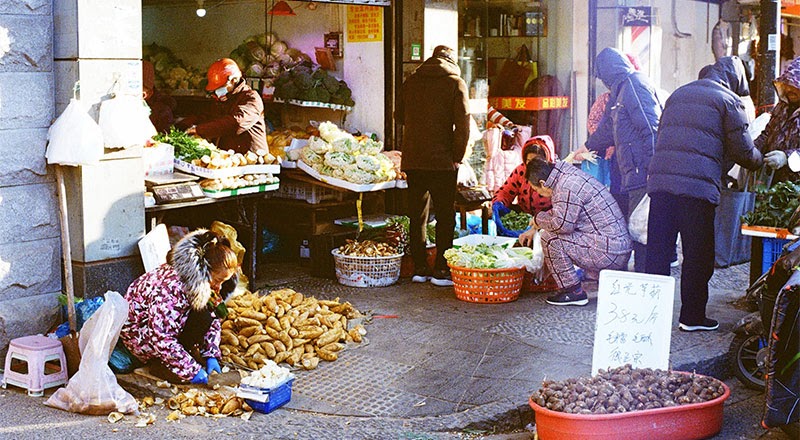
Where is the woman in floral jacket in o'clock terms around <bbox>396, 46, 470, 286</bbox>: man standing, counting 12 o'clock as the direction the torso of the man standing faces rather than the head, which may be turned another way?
The woman in floral jacket is roughly at 7 o'clock from the man standing.

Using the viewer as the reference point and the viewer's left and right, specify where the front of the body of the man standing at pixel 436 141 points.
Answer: facing away from the viewer

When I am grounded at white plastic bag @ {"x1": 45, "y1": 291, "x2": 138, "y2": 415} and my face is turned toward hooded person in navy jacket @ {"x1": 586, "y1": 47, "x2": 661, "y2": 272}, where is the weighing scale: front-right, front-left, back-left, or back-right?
front-left

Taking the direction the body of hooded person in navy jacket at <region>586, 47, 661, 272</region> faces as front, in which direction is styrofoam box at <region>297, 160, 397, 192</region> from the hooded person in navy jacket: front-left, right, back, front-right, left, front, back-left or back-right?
front

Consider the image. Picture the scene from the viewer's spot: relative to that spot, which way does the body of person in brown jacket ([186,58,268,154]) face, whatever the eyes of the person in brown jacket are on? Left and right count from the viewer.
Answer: facing to the left of the viewer

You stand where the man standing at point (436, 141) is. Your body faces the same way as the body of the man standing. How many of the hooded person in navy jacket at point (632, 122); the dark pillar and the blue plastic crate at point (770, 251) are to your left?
0

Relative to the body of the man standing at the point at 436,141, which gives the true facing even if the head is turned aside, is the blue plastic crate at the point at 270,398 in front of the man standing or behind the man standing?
behind

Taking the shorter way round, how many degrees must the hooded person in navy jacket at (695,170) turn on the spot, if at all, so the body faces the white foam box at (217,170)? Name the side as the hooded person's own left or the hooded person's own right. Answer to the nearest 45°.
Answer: approximately 135° to the hooded person's own left

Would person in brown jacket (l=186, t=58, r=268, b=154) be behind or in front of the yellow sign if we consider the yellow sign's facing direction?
in front

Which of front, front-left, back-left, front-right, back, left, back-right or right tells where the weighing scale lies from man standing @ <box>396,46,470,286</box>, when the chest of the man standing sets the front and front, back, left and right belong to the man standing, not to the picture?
back-left

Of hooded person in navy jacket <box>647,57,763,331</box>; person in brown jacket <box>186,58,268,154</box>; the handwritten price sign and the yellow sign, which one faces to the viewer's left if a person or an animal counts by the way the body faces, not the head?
the person in brown jacket

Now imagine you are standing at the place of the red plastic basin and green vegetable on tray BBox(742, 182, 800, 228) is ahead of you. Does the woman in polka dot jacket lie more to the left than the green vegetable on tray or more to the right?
left

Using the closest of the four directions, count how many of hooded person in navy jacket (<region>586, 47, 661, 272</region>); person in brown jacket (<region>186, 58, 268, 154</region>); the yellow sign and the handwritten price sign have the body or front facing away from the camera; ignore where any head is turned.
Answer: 0

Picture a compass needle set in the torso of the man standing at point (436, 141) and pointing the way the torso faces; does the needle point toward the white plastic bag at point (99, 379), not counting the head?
no

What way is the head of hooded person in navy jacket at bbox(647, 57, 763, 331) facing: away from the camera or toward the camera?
away from the camera

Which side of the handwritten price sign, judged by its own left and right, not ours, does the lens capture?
front

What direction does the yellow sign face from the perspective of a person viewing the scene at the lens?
facing the viewer

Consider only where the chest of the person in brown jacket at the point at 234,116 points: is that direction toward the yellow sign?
no
